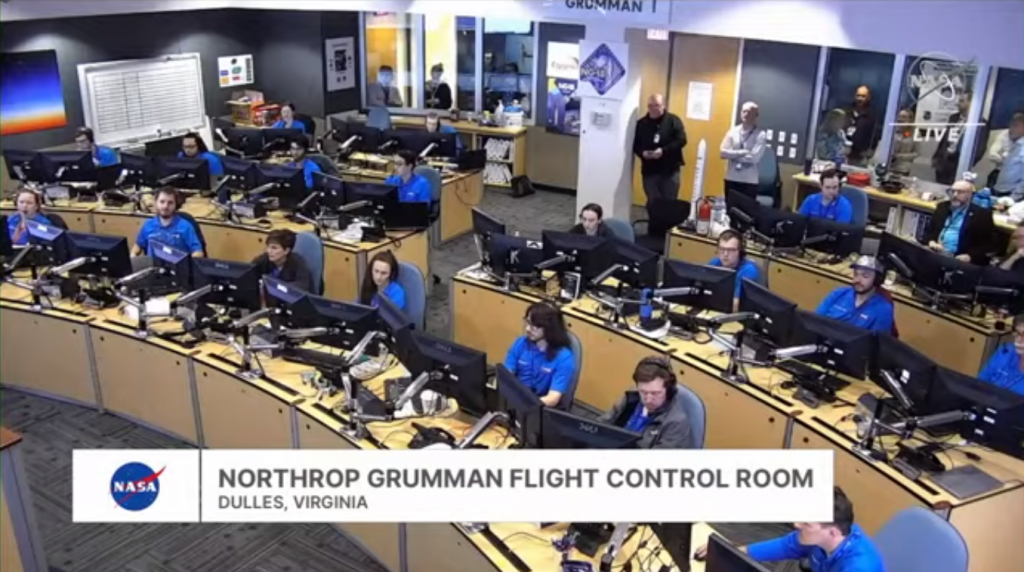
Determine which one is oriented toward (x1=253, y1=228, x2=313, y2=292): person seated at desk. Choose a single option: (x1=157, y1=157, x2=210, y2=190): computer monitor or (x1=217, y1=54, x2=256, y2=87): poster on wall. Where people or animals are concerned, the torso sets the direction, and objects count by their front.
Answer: the poster on wall

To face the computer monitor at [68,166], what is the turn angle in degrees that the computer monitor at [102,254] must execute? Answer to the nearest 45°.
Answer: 0° — it already faces it

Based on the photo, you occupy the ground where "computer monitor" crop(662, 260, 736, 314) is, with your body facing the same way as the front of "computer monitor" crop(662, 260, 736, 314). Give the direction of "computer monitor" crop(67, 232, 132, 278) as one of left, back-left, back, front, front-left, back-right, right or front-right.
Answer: back-left

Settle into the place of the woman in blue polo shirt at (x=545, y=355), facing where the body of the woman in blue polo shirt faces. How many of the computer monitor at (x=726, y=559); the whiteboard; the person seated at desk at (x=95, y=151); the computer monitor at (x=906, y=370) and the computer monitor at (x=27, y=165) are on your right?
3

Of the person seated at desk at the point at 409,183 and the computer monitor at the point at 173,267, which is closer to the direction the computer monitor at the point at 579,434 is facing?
the person seated at desk

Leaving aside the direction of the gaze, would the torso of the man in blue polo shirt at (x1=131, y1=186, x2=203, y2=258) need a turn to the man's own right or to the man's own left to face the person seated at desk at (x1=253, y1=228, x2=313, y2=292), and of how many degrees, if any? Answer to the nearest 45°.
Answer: approximately 45° to the man's own left

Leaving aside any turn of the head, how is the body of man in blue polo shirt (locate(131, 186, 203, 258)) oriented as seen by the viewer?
toward the camera

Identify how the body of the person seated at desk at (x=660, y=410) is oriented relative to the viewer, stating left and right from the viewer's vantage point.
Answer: facing the viewer and to the left of the viewer

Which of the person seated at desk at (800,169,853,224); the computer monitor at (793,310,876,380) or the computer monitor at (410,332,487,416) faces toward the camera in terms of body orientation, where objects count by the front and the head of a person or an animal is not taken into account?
the person seated at desk

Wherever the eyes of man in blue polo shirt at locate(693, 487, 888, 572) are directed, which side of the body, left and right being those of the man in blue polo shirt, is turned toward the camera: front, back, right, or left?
left

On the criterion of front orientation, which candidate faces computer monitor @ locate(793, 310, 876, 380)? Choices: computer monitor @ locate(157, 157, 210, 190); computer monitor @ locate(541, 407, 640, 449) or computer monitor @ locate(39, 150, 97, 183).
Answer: computer monitor @ locate(541, 407, 640, 449)

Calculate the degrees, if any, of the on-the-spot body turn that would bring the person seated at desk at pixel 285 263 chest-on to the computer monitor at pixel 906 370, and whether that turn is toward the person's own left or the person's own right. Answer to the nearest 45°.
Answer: approximately 90° to the person's own left

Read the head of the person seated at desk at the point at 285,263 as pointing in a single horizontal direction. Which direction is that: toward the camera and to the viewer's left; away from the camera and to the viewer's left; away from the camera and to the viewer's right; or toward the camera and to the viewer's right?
toward the camera and to the viewer's left

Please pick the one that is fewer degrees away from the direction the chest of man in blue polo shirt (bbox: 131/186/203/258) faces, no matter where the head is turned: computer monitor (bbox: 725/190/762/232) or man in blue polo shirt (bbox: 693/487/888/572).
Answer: the man in blue polo shirt

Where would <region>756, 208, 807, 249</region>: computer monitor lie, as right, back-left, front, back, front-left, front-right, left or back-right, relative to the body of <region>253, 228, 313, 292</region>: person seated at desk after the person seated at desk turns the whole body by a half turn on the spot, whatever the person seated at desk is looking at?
front-right

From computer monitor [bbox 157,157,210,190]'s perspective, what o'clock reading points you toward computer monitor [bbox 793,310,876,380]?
computer monitor [bbox 793,310,876,380] is roughly at 5 o'clock from computer monitor [bbox 157,157,210,190].

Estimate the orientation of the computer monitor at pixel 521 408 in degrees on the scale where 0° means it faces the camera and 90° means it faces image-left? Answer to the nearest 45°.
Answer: approximately 225°
